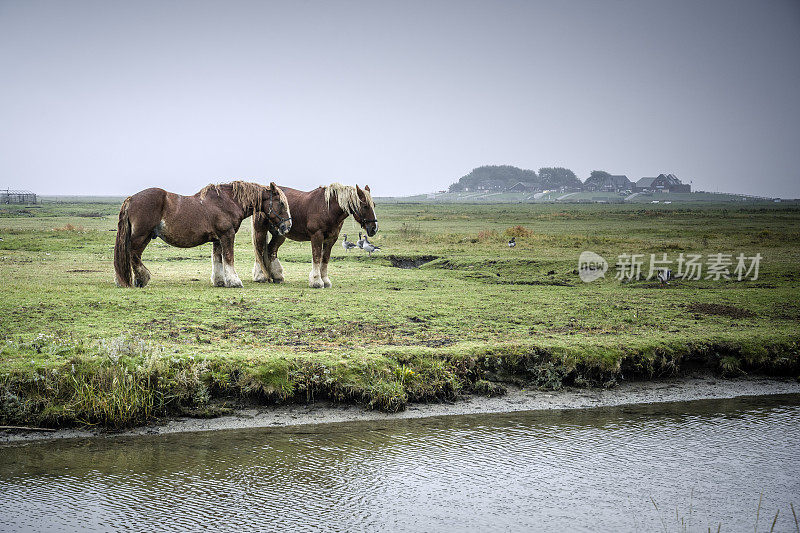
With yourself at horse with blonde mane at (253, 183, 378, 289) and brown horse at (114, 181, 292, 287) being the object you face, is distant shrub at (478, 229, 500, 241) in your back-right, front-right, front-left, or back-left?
back-right

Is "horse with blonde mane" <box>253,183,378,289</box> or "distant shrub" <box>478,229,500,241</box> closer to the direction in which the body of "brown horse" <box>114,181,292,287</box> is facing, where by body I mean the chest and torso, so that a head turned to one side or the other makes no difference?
the horse with blonde mane

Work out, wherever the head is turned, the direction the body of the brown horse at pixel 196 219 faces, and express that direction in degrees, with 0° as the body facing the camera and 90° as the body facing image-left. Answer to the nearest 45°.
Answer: approximately 270°

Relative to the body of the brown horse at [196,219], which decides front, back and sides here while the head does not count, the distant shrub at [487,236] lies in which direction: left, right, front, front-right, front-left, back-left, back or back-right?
front-left

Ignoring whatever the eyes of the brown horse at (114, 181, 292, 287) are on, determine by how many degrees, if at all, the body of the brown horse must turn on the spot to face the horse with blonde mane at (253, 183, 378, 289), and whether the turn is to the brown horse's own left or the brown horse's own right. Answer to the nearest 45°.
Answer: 0° — it already faces it
